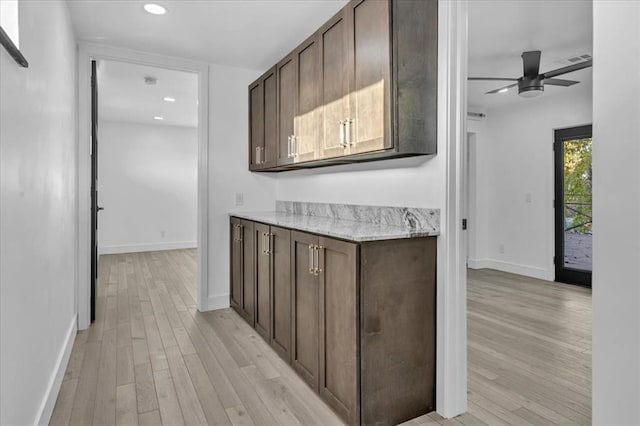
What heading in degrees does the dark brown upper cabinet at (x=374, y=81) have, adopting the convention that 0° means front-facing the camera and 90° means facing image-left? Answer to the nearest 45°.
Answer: approximately 45°

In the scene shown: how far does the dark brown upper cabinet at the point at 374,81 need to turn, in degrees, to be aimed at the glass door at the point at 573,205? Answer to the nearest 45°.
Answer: approximately 180°

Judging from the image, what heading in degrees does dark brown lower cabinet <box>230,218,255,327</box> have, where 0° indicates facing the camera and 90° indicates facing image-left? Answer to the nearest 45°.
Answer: approximately 90°

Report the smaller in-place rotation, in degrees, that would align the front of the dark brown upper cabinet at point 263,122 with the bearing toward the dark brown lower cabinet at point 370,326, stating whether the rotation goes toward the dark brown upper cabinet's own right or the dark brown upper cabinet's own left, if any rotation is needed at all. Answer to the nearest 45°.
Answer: approximately 90° to the dark brown upper cabinet's own left

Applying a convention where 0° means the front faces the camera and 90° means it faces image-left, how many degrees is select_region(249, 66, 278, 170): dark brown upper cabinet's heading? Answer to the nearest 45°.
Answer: approximately 90°

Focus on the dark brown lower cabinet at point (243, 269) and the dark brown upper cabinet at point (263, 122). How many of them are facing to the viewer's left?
2
